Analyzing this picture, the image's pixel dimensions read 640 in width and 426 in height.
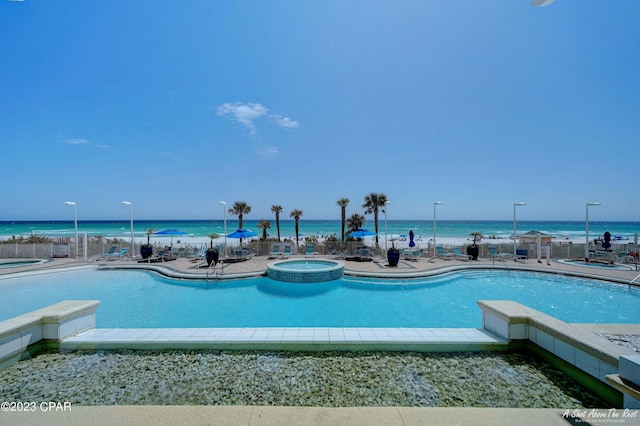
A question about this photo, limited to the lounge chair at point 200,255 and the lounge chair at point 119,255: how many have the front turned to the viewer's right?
0

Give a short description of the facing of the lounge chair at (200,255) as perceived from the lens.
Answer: facing the viewer and to the left of the viewer

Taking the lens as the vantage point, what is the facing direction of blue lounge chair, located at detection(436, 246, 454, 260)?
facing the viewer and to the right of the viewer

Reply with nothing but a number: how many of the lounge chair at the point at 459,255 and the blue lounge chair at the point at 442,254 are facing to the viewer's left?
0

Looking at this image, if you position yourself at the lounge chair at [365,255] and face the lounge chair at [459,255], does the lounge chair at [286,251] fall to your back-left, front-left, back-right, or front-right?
back-left

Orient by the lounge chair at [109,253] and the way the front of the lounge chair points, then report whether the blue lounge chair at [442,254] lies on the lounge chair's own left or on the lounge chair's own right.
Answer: on the lounge chair's own left
